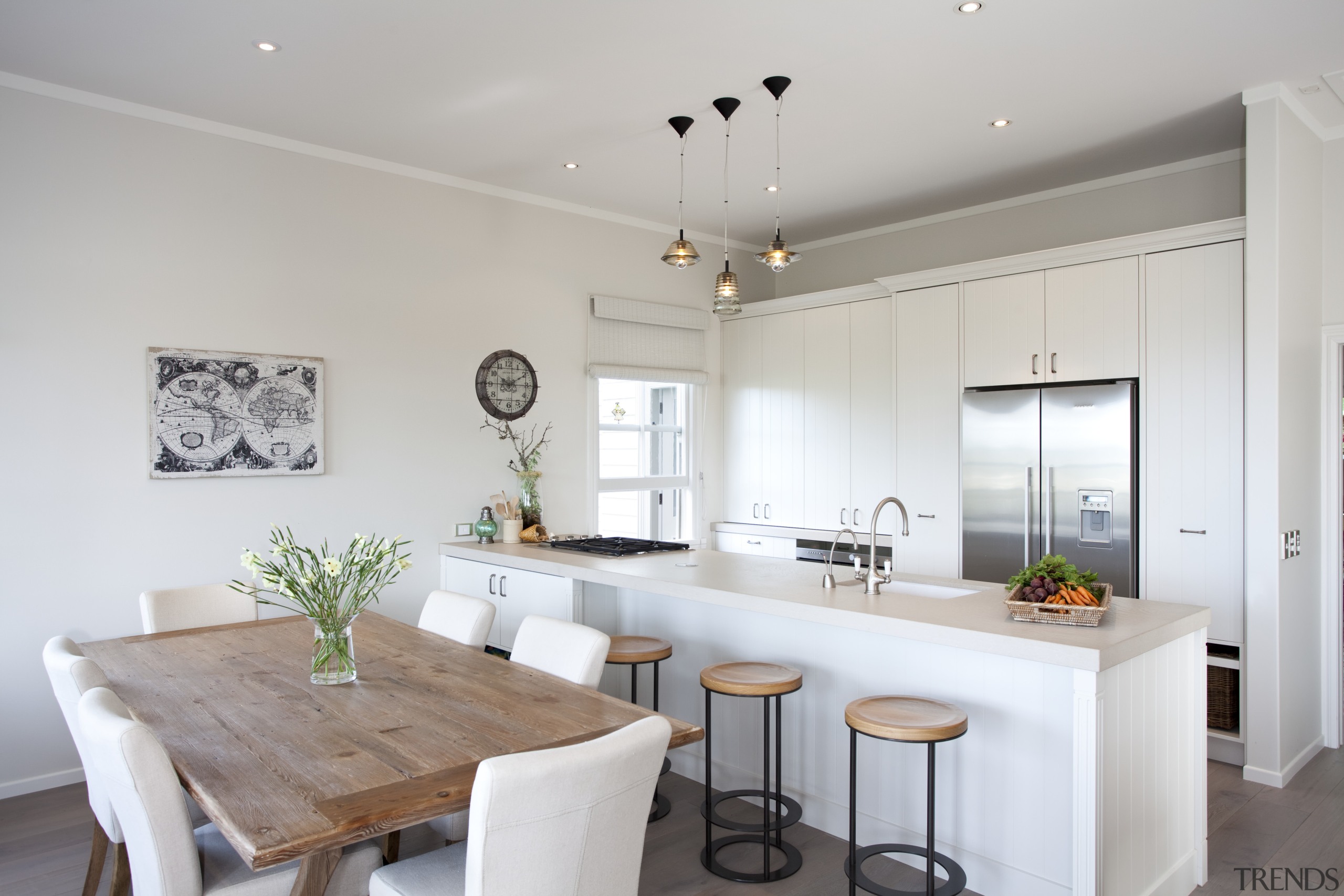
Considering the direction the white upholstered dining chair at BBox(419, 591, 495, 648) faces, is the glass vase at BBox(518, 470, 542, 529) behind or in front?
behind

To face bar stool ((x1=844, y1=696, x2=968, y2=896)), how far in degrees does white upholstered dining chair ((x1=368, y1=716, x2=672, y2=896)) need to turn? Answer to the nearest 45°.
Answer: approximately 90° to its right

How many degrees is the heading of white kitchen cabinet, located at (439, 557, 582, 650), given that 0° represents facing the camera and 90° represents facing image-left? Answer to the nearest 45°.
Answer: approximately 45°

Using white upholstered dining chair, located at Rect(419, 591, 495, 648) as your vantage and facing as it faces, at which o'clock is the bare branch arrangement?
The bare branch arrangement is roughly at 5 o'clock from the white upholstered dining chair.

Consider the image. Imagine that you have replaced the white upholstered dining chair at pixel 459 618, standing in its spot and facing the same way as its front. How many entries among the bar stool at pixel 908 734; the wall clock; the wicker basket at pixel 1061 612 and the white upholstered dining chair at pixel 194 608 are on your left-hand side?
2

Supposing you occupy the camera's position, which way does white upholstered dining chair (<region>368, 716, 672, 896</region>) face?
facing away from the viewer and to the left of the viewer

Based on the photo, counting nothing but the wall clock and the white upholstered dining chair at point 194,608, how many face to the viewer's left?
0

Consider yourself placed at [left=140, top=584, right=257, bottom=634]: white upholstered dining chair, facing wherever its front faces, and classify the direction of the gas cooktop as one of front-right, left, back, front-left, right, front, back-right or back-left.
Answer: front-left

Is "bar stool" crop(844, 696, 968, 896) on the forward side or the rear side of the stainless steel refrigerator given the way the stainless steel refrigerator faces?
on the forward side

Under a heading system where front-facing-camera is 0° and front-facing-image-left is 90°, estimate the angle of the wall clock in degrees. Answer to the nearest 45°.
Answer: approximately 315°
